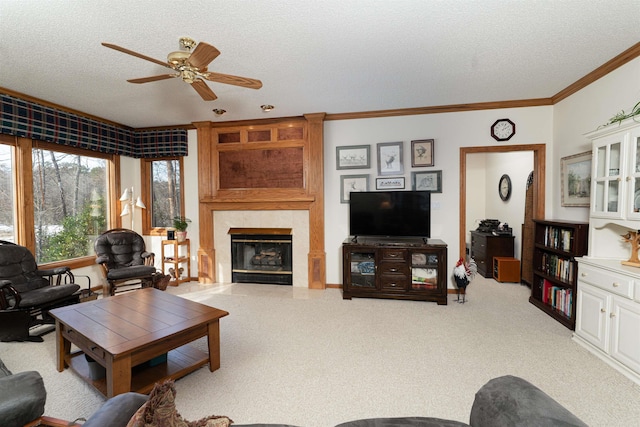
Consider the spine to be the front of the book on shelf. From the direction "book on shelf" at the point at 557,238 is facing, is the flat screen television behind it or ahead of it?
ahead

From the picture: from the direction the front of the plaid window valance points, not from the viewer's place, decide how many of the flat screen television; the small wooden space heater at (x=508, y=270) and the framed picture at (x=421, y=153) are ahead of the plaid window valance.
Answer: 3

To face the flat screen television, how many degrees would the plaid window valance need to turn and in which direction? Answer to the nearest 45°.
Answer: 0° — it already faces it

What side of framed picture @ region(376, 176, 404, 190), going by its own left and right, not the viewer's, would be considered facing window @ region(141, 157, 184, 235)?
right

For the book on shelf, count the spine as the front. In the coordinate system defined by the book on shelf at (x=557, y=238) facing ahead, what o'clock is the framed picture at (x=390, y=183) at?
The framed picture is roughly at 1 o'clock from the book on shelf.

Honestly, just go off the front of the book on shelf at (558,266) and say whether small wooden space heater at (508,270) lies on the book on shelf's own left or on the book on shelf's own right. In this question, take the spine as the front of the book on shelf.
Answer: on the book on shelf's own right

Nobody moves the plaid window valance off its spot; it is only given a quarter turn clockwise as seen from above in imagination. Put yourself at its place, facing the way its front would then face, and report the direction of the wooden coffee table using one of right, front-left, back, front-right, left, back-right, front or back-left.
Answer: front-left

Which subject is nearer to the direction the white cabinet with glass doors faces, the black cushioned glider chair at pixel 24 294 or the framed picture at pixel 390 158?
the black cushioned glider chair

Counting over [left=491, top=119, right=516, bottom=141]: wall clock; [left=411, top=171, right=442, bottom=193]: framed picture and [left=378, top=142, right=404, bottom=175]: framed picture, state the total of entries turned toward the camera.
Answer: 3

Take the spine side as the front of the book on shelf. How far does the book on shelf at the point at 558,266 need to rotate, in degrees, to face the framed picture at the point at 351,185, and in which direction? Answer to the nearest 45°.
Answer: approximately 45° to its right

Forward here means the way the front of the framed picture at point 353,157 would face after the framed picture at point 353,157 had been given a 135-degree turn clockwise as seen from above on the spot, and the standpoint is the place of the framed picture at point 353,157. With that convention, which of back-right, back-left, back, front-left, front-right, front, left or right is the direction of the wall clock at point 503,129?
back-right

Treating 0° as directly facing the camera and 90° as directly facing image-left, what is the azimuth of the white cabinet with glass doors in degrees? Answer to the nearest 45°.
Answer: approximately 45°

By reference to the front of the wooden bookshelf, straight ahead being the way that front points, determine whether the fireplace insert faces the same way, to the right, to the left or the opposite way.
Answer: to the left

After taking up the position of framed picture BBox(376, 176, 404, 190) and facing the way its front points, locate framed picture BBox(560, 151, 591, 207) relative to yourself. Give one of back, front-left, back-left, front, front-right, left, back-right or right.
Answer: left
